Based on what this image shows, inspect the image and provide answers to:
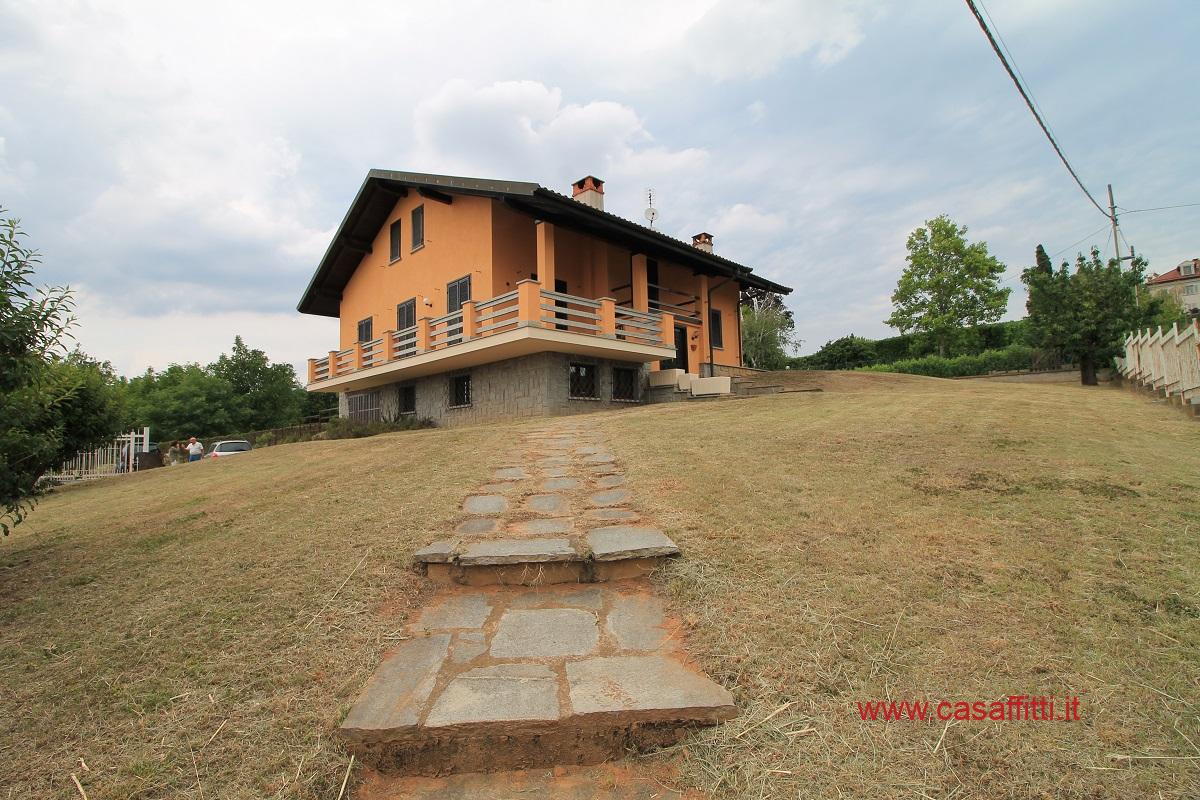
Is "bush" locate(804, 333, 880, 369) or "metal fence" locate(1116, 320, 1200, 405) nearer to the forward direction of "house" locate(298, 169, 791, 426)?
the metal fence

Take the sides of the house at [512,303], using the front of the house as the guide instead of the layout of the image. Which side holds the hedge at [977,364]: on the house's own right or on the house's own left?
on the house's own left

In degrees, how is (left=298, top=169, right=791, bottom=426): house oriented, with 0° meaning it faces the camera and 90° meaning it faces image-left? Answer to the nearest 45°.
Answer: approximately 315°

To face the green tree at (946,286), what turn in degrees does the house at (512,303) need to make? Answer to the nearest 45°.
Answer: approximately 90° to its left

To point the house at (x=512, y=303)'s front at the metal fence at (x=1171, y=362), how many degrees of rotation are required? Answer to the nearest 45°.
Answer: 0° — it already faces it

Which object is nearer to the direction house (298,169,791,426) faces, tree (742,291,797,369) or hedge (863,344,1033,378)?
the hedge

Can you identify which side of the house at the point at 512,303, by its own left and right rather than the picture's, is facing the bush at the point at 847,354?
left

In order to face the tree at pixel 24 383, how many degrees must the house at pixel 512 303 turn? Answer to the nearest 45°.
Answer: approximately 45° to its right

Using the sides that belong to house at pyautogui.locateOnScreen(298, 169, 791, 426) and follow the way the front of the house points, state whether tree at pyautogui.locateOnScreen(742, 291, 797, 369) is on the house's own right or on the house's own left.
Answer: on the house's own left

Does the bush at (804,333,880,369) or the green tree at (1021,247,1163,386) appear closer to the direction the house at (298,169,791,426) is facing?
the green tree
